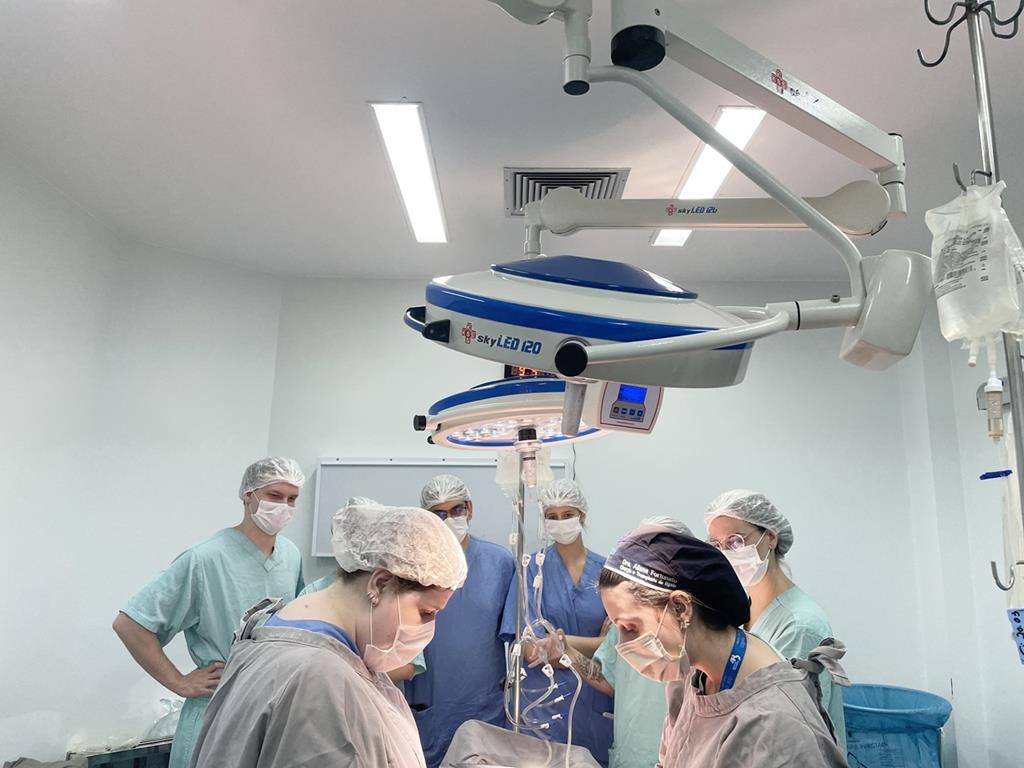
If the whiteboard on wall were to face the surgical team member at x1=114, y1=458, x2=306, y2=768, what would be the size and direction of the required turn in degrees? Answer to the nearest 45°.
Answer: approximately 45° to its right

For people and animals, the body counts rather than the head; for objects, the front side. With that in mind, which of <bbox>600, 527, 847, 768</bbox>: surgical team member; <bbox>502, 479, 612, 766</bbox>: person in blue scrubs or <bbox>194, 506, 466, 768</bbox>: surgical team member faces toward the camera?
the person in blue scrubs

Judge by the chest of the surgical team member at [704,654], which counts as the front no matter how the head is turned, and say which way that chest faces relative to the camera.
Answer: to the viewer's left

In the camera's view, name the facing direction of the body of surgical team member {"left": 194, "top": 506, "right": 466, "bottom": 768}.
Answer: to the viewer's right

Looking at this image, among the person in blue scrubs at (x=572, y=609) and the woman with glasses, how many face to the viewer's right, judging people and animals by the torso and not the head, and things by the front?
0

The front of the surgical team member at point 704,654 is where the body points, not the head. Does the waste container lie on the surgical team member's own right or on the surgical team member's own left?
on the surgical team member's own right

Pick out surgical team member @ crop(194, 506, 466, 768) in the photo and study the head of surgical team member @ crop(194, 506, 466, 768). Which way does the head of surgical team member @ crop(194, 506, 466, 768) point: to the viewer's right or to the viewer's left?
to the viewer's right

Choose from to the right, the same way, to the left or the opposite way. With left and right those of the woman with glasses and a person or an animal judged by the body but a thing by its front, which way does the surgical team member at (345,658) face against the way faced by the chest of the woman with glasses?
the opposite way
